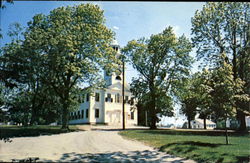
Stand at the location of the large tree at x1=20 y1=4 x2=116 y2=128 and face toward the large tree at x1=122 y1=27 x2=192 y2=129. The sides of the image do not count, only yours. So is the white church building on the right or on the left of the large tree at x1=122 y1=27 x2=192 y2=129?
left

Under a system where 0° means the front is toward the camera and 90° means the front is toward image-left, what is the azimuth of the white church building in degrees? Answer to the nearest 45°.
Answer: approximately 315°

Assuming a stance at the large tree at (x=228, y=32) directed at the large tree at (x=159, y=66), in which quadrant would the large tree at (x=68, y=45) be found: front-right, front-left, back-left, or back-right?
front-left

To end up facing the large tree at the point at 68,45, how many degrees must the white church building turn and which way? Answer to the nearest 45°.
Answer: approximately 45° to its right

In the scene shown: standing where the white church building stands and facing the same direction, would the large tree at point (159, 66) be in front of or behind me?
in front

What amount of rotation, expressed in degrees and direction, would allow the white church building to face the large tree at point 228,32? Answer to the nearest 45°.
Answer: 0° — it already faces it
